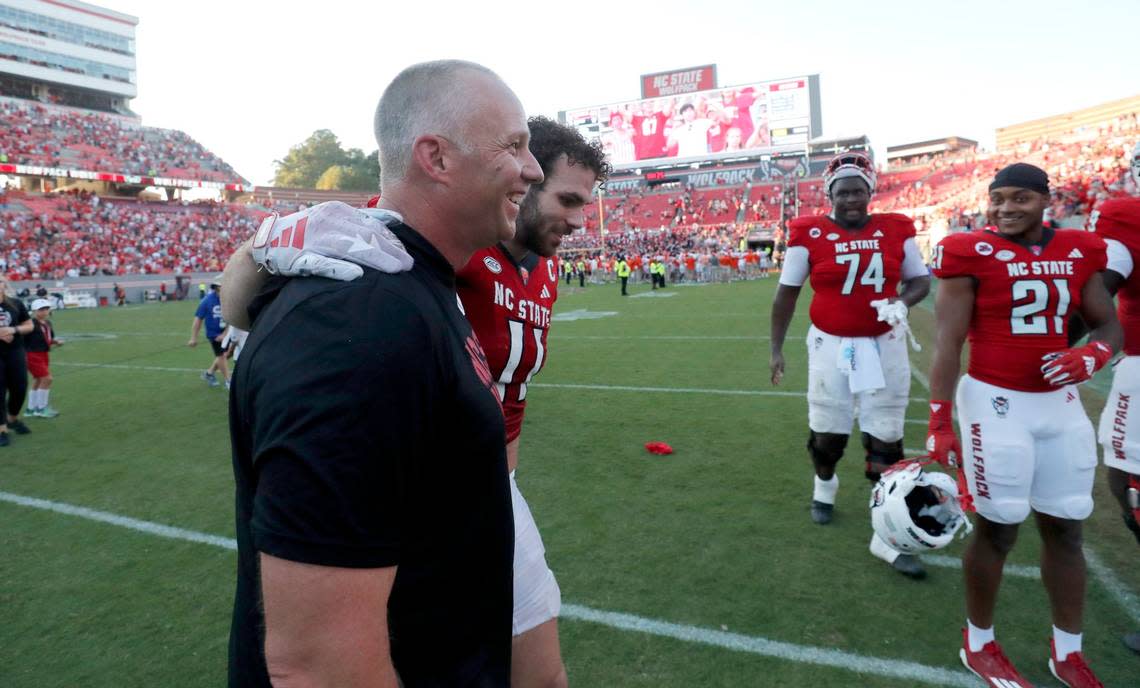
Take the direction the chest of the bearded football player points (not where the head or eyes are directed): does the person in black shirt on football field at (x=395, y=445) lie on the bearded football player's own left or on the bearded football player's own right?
on the bearded football player's own right

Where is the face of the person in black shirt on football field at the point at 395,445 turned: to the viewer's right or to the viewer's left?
to the viewer's right

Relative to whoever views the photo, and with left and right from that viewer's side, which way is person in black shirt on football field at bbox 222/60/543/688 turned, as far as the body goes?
facing to the right of the viewer

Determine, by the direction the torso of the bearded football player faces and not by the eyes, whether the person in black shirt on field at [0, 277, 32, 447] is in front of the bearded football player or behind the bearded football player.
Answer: behind

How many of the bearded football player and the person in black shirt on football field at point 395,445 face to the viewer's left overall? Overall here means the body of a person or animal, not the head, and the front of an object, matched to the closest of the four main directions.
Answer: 0
